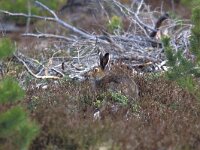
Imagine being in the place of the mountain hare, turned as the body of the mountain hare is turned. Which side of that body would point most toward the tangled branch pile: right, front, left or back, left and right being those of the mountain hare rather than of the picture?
right

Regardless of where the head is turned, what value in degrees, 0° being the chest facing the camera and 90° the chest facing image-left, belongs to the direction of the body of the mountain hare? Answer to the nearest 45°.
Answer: approximately 90°
